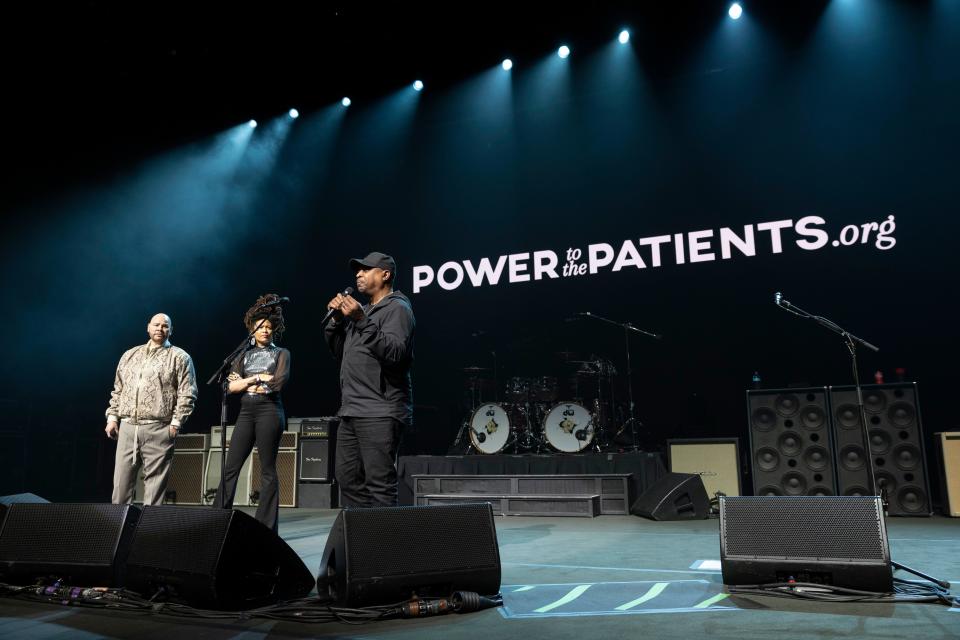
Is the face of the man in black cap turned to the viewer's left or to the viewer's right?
to the viewer's left

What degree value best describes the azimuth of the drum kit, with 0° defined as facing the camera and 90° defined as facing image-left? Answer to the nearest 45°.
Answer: approximately 0°

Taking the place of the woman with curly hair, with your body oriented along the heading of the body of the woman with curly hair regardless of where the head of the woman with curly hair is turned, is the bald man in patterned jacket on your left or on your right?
on your right

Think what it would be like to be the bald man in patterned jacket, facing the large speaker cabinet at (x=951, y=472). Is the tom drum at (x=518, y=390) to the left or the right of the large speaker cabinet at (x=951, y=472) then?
left

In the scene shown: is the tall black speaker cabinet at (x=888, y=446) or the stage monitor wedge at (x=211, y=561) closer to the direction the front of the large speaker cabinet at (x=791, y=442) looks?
the stage monitor wedge

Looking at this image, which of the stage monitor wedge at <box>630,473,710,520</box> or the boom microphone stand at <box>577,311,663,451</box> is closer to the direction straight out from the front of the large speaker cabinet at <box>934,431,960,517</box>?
the stage monitor wedge

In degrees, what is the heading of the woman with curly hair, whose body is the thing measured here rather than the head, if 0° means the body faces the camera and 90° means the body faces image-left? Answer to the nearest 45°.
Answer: approximately 0°
